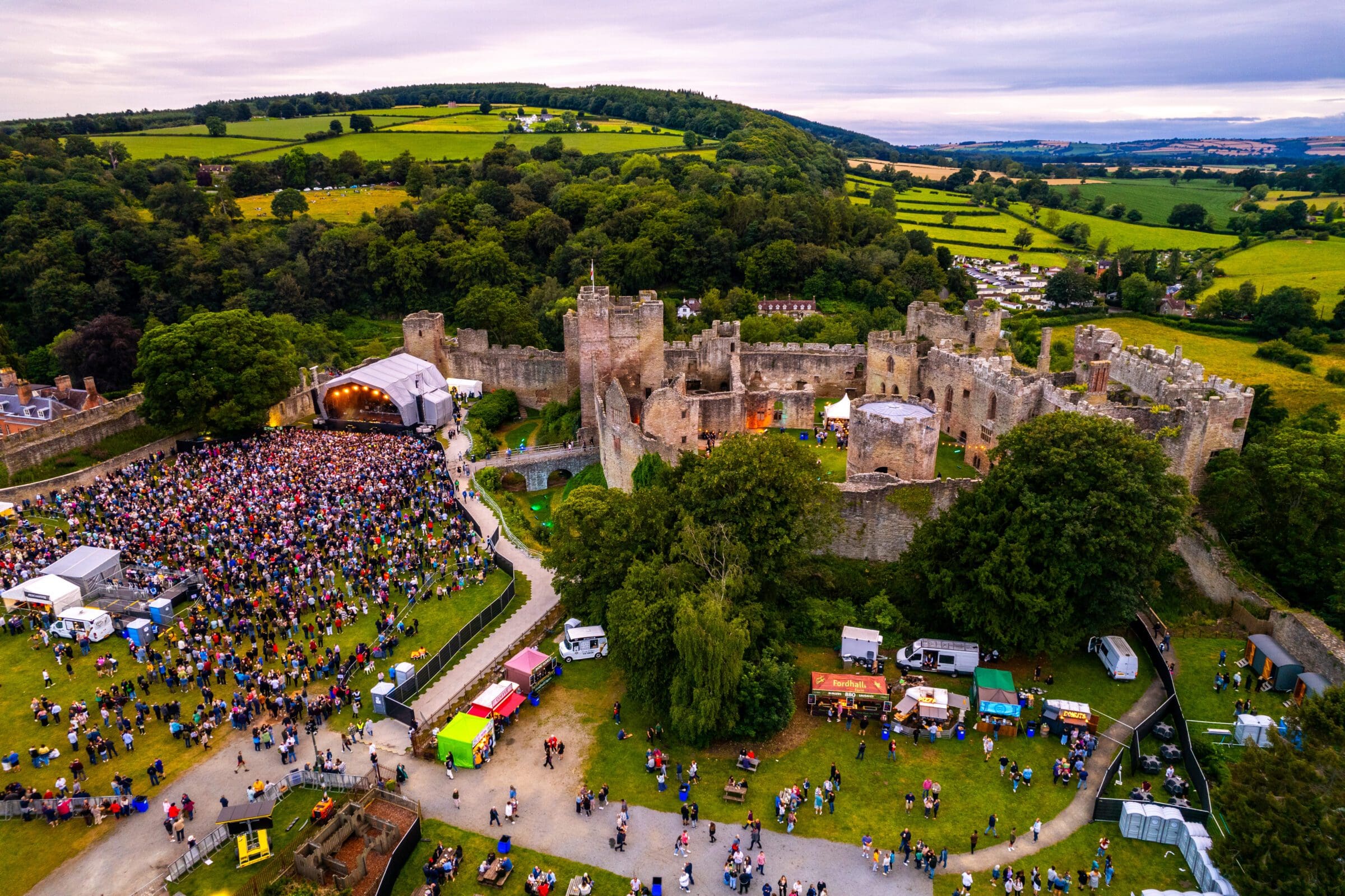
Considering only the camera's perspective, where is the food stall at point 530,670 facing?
facing the viewer and to the right of the viewer

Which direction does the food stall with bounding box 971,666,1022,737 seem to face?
toward the camera

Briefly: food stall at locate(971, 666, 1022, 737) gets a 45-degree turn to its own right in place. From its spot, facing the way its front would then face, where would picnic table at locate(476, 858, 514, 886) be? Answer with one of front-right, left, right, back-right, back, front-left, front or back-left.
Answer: front

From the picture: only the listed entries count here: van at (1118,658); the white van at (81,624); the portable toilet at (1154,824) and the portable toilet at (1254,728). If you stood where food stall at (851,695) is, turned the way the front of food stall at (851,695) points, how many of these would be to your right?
1

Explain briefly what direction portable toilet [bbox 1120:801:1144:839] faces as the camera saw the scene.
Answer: facing the viewer

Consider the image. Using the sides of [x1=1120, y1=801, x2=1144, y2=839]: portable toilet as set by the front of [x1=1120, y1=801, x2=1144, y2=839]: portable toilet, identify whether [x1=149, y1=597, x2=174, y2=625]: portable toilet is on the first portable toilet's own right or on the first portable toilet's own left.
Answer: on the first portable toilet's own right
